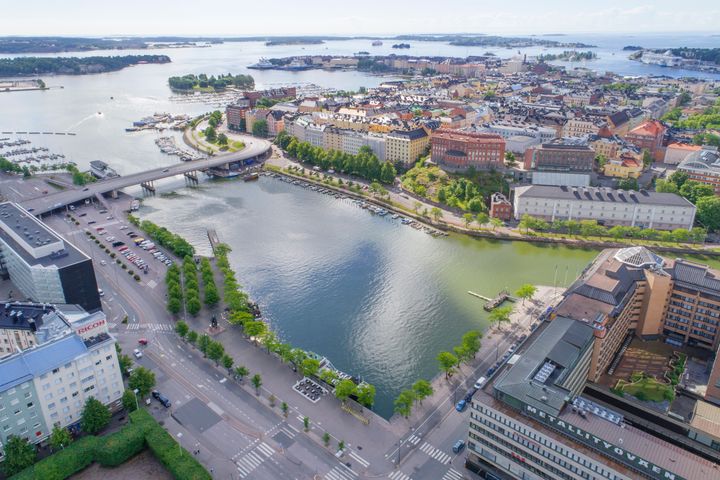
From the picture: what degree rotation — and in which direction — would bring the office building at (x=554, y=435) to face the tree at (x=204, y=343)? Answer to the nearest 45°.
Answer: approximately 45° to its right

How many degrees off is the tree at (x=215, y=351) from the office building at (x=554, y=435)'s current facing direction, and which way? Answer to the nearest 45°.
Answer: approximately 45° to its right

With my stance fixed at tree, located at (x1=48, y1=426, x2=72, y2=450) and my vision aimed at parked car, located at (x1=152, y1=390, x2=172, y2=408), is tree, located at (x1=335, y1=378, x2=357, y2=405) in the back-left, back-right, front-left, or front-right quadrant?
front-right

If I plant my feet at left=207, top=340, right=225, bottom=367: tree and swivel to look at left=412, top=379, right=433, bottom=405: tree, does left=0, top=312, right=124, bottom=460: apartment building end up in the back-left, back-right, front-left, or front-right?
back-right

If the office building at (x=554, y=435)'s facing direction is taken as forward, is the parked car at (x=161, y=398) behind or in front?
in front

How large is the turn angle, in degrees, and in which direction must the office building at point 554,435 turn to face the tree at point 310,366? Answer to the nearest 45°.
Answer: approximately 45° to its right

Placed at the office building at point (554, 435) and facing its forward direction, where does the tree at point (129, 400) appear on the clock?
The tree is roughly at 1 o'clock from the office building.

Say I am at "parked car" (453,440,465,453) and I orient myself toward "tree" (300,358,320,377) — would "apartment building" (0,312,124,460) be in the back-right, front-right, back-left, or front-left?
front-left

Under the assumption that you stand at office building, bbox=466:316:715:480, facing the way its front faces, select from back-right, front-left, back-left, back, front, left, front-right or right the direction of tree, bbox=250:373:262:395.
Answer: front-right

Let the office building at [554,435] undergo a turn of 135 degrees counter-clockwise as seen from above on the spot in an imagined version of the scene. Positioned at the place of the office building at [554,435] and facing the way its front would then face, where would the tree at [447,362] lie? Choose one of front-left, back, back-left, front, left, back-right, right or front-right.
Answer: back-left

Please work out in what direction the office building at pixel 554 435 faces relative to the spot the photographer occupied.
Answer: facing the viewer and to the left of the viewer

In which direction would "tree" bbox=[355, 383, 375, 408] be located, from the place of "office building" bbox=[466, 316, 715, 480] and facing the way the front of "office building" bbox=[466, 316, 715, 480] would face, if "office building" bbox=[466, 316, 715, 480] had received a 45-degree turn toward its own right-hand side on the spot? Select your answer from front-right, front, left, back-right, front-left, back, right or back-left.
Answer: front

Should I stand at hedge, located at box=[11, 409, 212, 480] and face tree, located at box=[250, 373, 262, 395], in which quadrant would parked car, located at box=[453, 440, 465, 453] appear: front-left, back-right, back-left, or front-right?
front-right
